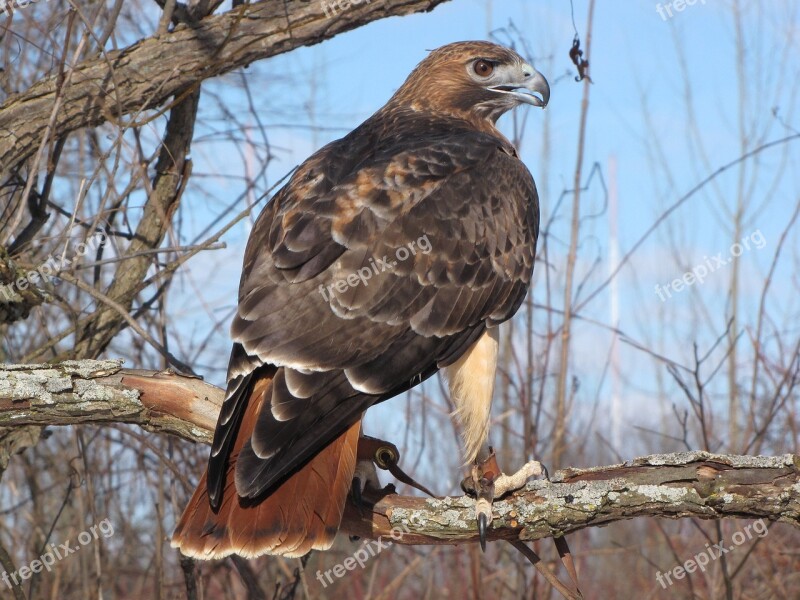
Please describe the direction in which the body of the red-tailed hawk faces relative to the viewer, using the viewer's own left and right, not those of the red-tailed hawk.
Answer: facing away from the viewer and to the right of the viewer

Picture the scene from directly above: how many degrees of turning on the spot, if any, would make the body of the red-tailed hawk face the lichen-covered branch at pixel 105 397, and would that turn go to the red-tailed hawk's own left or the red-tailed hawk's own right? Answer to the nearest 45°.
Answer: approximately 135° to the red-tailed hawk's own left
